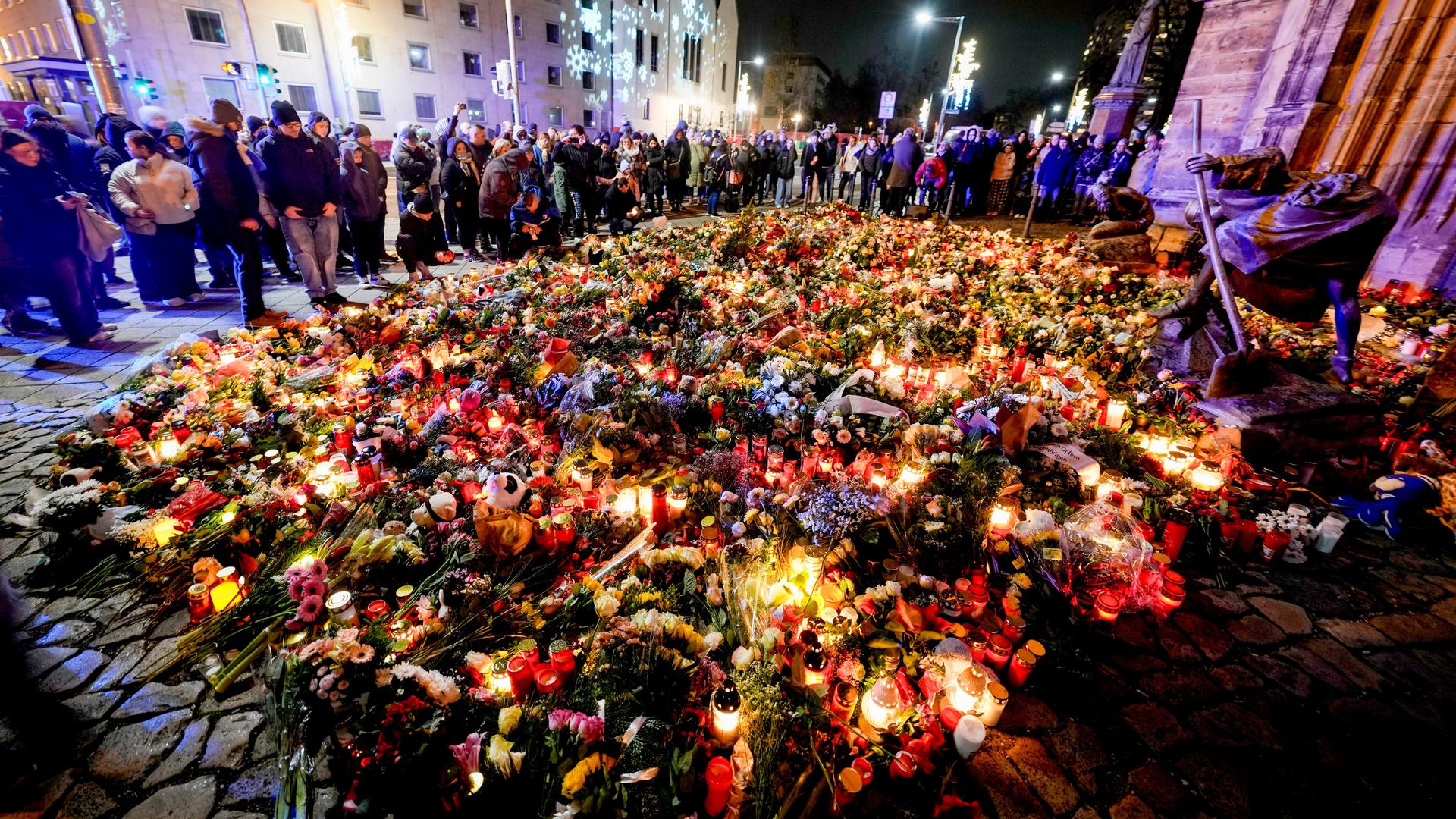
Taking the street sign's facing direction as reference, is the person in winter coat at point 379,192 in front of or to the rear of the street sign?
in front

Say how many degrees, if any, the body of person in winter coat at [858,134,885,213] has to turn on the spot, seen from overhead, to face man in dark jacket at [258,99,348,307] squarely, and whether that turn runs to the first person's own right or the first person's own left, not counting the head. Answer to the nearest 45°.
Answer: approximately 45° to the first person's own right

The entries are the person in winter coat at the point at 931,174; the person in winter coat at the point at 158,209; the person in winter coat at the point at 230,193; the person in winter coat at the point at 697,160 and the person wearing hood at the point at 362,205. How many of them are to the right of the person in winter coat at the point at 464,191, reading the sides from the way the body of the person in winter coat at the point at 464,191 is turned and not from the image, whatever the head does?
3

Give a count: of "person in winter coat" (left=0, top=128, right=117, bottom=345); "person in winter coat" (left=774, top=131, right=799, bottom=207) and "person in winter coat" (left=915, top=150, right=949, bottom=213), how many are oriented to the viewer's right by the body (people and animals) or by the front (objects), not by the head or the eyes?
1

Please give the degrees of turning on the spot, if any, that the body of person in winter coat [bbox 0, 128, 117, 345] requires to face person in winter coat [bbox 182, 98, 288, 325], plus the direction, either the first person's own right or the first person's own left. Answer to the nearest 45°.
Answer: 0° — they already face them

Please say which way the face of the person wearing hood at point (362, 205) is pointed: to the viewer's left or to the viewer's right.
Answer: to the viewer's right

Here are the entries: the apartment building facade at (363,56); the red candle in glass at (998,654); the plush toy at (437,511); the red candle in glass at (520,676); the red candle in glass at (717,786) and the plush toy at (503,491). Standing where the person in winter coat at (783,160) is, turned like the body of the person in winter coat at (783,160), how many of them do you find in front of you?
5

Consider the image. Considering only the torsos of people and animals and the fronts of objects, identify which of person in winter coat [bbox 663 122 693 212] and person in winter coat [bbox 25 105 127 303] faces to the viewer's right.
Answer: person in winter coat [bbox 25 105 127 303]

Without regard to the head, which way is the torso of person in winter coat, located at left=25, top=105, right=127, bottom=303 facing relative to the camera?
to the viewer's right

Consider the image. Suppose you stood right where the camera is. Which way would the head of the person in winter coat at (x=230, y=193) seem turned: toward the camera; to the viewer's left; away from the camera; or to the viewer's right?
to the viewer's right

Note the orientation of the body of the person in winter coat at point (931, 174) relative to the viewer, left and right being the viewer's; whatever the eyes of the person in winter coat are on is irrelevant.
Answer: facing the viewer

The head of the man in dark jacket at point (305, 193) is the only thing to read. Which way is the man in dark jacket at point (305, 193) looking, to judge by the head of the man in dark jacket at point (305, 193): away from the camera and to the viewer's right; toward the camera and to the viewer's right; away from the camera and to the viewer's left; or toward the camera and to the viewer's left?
toward the camera and to the viewer's right

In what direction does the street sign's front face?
toward the camera

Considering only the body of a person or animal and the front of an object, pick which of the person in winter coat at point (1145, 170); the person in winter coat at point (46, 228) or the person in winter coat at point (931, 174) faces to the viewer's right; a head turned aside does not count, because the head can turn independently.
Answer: the person in winter coat at point (46, 228)

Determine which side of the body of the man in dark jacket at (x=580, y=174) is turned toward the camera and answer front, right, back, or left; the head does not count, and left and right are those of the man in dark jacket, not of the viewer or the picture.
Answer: front
